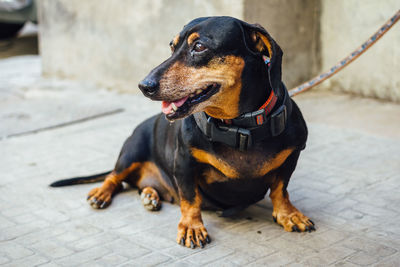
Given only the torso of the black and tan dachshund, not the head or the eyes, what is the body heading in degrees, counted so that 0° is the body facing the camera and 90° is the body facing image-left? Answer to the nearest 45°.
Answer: approximately 315°
